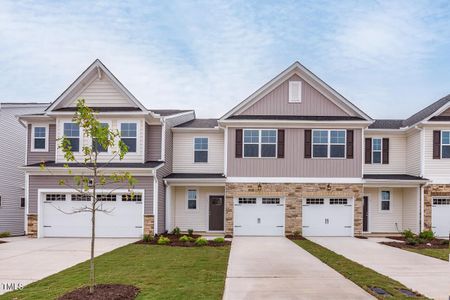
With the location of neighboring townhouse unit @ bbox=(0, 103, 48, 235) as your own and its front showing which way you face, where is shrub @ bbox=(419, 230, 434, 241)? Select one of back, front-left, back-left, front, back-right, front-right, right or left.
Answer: front-left

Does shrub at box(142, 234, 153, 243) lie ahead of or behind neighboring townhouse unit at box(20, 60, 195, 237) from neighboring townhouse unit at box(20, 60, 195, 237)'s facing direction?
ahead

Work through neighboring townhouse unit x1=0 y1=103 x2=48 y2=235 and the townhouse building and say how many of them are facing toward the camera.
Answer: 2

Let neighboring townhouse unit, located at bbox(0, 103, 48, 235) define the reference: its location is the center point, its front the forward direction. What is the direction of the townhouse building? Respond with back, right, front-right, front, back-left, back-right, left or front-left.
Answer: front-left

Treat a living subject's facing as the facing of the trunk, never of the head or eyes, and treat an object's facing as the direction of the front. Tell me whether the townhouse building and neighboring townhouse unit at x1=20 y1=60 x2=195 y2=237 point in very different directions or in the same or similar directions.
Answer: same or similar directions

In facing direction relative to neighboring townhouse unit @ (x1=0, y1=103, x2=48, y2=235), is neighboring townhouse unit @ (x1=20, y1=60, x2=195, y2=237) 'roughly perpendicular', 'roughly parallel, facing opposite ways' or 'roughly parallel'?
roughly parallel

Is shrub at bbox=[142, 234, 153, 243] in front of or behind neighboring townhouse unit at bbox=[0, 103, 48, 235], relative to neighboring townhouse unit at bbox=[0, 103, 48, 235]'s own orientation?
in front

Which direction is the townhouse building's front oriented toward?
toward the camera

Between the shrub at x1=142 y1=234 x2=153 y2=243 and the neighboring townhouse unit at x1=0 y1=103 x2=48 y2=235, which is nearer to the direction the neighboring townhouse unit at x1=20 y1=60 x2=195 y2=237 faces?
the shrub

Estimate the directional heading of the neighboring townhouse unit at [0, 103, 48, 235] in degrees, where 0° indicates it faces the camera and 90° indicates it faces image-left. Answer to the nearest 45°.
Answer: approximately 0°

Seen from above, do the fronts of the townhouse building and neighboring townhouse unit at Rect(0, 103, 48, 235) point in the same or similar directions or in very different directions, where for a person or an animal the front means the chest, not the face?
same or similar directions

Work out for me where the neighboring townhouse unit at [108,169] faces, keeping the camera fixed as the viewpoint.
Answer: facing the viewer

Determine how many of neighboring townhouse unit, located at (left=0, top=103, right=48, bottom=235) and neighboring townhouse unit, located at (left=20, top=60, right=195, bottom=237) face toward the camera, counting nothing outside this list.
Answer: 2
